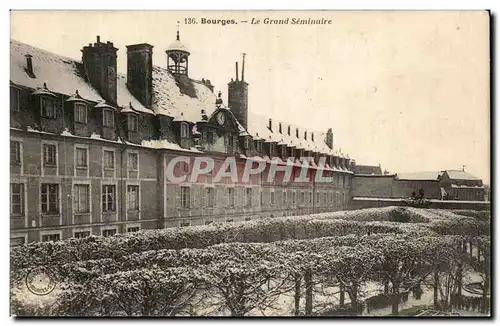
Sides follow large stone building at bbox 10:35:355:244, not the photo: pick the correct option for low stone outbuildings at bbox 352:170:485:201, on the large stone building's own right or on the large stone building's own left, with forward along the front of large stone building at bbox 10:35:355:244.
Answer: on the large stone building's own left

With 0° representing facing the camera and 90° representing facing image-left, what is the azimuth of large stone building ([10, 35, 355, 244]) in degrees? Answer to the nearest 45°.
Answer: approximately 315°
